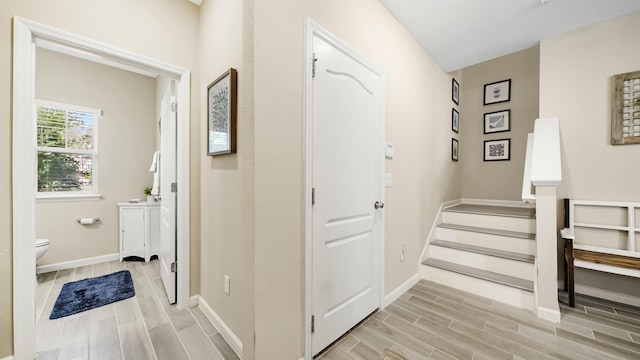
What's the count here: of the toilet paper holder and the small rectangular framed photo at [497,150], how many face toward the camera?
2

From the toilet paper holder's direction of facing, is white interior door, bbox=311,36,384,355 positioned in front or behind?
in front

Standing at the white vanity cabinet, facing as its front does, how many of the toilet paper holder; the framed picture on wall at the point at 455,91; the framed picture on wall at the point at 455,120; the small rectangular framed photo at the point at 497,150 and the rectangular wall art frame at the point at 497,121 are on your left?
4

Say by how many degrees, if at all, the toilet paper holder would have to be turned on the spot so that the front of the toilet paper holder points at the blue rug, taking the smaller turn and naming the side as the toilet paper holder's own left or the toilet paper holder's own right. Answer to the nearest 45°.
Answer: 0° — it already faces it

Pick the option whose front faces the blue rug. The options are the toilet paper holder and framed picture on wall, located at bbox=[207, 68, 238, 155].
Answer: the toilet paper holder

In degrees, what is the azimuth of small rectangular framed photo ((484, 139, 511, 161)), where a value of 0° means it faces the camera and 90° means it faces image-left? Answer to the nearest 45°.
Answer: approximately 0°

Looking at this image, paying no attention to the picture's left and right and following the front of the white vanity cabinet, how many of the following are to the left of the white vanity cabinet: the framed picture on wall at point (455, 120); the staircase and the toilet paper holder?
2

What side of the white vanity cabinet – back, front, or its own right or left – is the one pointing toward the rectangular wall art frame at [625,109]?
left
